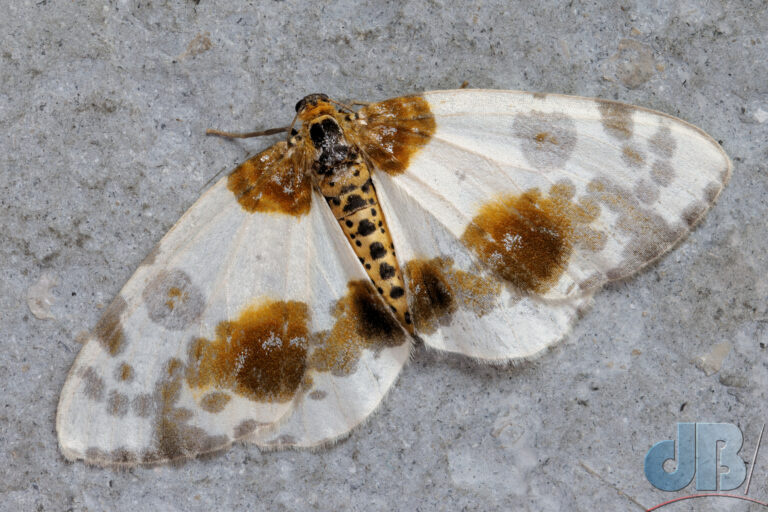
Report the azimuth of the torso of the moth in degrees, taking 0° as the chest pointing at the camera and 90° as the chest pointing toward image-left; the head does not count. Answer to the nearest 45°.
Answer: approximately 135°
